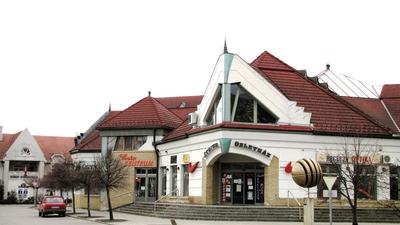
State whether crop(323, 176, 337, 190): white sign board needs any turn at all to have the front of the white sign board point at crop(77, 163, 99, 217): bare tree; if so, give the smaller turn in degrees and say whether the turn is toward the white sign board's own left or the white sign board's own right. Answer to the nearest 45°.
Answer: approximately 135° to the white sign board's own right

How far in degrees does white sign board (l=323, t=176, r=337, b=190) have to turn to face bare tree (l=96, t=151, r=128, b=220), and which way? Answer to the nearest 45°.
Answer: approximately 135° to its right

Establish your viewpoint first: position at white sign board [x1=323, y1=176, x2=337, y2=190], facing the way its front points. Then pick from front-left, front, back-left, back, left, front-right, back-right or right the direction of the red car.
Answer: back-right
